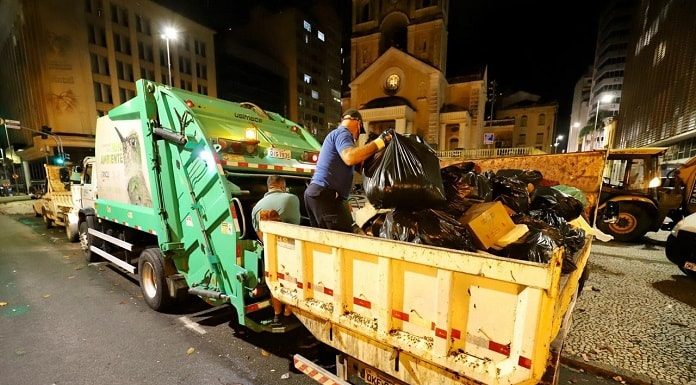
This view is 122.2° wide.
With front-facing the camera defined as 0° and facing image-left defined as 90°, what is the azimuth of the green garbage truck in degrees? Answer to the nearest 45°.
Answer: approximately 135°

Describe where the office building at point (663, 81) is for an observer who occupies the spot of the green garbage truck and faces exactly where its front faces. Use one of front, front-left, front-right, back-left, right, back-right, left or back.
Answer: back-right

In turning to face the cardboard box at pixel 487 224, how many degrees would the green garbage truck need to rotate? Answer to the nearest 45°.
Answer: approximately 180°

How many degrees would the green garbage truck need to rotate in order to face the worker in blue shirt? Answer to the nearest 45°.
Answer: approximately 180°

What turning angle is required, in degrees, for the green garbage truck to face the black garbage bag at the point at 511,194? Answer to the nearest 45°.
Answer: approximately 180°

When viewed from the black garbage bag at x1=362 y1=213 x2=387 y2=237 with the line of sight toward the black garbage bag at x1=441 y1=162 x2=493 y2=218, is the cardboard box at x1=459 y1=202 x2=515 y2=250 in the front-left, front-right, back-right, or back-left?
front-right

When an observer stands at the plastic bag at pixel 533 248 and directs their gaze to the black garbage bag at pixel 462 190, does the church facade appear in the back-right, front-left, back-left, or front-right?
front-right

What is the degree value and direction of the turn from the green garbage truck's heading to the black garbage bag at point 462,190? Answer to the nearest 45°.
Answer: approximately 180°

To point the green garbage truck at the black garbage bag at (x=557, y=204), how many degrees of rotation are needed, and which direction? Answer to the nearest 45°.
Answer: approximately 180°

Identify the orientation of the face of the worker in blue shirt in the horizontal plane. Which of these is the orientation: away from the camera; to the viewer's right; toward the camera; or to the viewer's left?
to the viewer's right

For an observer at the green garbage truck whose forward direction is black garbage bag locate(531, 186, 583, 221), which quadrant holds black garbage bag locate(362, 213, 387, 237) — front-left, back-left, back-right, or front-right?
front-right
